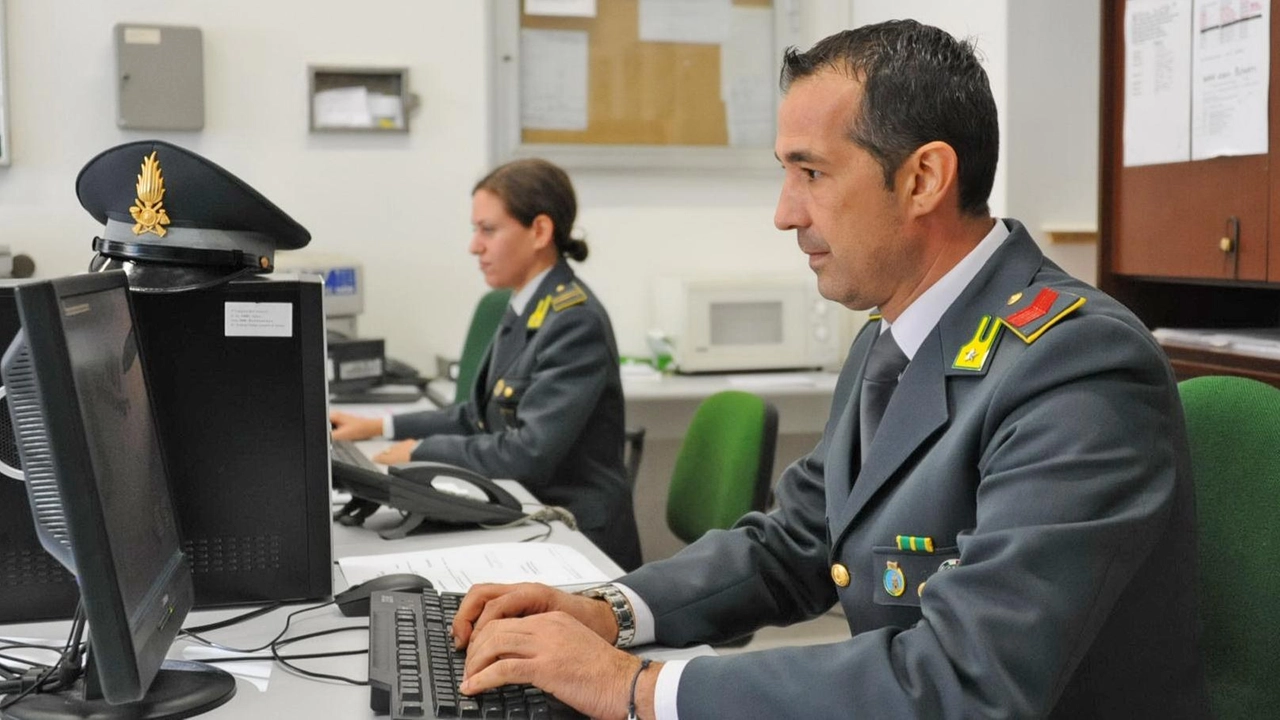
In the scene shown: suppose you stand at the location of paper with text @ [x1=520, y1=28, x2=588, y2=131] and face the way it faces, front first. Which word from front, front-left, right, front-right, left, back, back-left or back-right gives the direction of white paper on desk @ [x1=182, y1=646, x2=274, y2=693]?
front

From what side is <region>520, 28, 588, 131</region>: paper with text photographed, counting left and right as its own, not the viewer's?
front

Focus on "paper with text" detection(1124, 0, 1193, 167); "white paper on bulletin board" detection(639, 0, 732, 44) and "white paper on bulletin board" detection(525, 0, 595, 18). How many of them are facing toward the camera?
3

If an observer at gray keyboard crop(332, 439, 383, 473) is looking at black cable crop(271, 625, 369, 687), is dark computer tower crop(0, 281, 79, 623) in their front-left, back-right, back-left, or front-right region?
front-right

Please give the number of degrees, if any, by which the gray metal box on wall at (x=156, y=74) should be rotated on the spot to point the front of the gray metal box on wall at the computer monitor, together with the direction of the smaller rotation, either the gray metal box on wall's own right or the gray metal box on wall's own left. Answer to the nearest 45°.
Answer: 0° — it already faces it

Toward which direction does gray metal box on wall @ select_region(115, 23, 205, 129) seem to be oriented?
toward the camera

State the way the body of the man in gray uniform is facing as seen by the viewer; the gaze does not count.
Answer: to the viewer's left

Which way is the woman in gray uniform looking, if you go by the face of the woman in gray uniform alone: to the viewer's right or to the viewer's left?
to the viewer's left

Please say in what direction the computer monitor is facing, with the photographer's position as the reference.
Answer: facing to the right of the viewer

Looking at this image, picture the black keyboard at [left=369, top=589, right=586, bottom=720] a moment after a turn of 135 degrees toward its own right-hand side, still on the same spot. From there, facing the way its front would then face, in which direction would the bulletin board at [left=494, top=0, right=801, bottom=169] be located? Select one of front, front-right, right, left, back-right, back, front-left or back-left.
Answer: back-right

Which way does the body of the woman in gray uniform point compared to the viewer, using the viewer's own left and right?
facing to the left of the viewer

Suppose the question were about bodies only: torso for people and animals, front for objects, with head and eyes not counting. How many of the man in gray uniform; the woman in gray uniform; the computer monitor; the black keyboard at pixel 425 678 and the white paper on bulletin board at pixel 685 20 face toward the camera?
1

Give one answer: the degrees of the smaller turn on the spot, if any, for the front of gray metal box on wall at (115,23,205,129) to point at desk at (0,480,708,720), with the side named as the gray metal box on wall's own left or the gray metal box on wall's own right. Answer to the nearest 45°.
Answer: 0° — it already faces it

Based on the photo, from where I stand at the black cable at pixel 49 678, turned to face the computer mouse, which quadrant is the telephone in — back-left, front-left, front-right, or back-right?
front-left

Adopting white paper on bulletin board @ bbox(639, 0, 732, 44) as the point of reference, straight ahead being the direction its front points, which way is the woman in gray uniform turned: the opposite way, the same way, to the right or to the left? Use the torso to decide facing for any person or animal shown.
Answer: to the right
